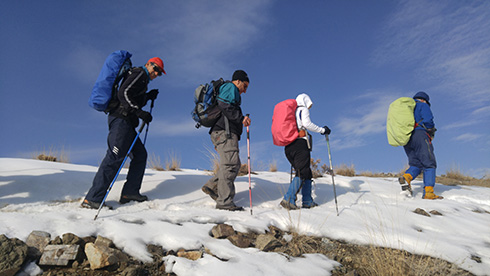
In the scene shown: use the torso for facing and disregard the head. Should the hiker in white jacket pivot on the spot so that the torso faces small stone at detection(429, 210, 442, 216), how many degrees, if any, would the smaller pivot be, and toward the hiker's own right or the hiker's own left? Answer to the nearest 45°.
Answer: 0° — they already face it

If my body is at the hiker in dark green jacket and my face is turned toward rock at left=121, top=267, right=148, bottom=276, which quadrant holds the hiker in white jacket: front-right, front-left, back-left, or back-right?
back-left

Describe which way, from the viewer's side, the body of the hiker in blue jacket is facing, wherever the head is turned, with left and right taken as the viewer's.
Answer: facing to the right of the viewer

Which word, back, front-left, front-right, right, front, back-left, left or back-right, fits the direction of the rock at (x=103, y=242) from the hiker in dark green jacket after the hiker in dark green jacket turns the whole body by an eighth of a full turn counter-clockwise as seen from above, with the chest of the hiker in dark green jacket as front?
back

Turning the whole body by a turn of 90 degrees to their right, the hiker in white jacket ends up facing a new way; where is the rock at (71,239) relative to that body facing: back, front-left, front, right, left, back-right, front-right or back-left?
front-right

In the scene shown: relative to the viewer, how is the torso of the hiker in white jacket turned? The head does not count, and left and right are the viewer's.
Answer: facing to the right of the viewer

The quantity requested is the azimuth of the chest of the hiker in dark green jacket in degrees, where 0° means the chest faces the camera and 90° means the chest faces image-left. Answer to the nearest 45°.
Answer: approximately 270°
